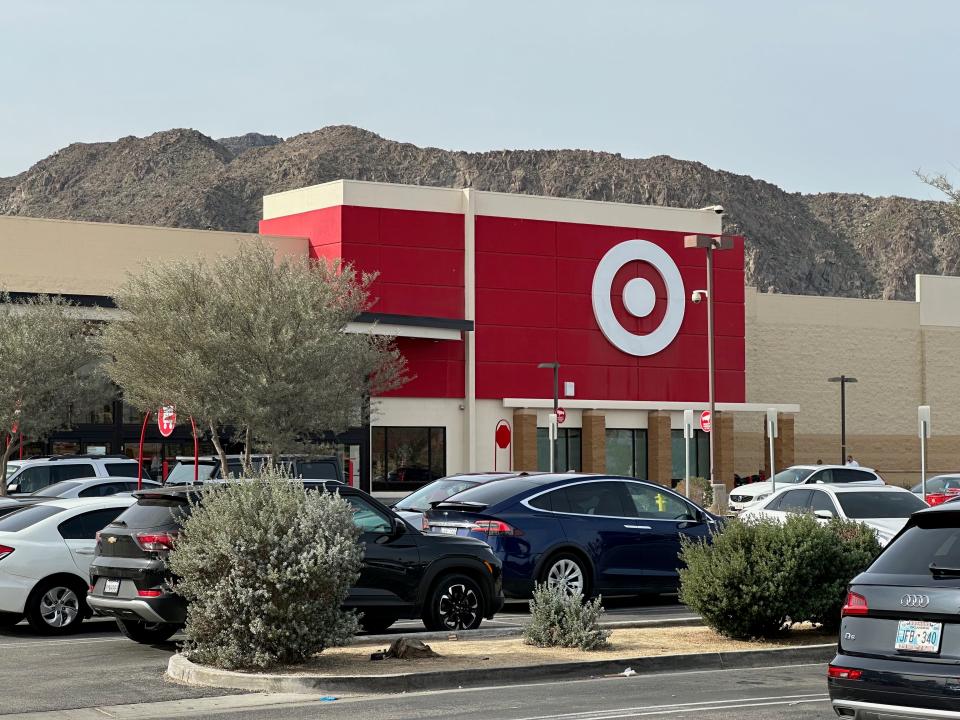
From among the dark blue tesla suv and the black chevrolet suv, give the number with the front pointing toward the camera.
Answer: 0

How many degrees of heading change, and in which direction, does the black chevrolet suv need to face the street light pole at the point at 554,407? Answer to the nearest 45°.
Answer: approximately 45° to its left

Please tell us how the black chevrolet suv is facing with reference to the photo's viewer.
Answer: facing away from the viewer and to the right of the viewer

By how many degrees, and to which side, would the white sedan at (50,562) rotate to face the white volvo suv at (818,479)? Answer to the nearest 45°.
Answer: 0° — it already faces it

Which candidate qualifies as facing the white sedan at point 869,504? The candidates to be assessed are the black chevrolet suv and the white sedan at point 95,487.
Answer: the black chevrolet suv

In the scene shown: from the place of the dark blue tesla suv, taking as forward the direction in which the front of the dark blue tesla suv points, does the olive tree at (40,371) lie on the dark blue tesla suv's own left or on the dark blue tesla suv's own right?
on the dark blue tesla suv's own left

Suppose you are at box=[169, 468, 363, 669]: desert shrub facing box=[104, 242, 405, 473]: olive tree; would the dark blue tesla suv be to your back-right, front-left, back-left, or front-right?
front-right

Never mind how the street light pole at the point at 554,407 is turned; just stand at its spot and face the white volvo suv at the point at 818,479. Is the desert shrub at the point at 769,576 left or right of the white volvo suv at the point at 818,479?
right

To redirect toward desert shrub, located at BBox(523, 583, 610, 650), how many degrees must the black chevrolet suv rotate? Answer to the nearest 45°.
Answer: approximately 90° to its right

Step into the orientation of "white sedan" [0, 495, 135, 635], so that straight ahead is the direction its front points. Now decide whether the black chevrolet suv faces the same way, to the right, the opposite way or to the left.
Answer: the same way

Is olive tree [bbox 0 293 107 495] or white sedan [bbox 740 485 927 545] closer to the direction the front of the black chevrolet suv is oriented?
the white sedan

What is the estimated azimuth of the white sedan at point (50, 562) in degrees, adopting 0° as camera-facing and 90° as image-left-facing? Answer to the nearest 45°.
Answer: approximately 225°

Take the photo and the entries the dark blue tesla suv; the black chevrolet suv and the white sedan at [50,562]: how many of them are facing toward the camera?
0

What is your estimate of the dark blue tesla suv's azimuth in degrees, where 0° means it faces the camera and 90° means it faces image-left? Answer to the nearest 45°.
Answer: approximately 225°

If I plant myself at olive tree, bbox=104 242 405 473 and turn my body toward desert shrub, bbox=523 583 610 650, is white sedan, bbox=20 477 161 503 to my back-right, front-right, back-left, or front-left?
front-right
